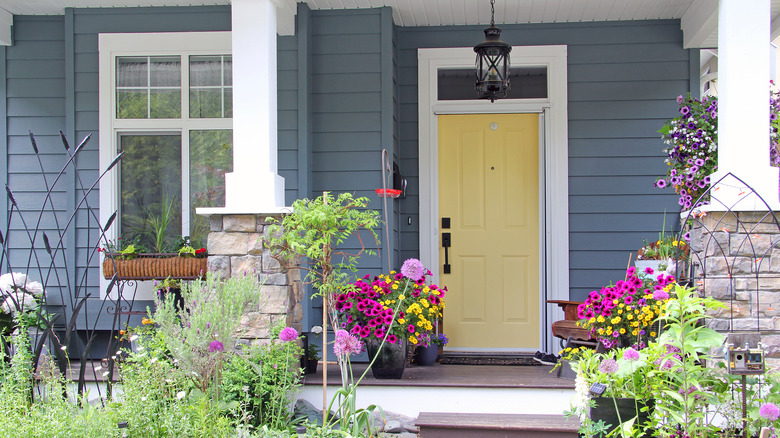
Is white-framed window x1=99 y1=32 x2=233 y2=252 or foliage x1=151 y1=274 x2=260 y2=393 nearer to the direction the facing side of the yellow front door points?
the foliage

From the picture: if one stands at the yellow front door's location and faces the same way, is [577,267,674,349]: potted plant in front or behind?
in front

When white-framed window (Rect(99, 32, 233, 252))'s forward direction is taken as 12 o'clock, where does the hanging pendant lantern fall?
The hanging pendant lantern is roughly at 10 o'clock from the white-framed window.

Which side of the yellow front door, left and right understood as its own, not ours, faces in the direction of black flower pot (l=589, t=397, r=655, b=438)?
front

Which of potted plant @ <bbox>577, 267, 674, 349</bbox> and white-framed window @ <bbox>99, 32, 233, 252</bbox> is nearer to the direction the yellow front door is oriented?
the potted plant

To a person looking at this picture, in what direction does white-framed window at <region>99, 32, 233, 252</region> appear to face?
facing the viewer

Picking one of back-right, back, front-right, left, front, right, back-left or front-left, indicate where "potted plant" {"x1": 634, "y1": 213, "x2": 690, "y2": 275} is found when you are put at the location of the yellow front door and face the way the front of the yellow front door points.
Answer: front-left

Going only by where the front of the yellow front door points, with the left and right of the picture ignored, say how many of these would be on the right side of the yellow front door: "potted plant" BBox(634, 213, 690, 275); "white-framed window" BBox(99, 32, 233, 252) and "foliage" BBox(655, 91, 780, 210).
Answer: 1

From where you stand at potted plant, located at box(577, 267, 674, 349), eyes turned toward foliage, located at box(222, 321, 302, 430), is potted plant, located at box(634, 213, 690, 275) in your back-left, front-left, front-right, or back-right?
back-right

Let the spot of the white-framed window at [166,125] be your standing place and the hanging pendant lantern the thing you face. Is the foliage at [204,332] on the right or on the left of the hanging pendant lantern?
right

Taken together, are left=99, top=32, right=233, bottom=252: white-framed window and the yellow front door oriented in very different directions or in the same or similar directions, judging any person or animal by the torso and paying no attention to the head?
same or similar directions

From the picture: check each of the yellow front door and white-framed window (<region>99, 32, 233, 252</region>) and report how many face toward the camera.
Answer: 2

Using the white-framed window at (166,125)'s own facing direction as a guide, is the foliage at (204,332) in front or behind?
in front

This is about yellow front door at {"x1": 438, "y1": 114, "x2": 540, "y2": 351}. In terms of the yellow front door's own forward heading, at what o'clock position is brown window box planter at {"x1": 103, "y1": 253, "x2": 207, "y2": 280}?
The brown window box planter is roughly at 2 o'clock from the yellow front door.

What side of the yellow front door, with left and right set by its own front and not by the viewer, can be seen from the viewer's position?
front
